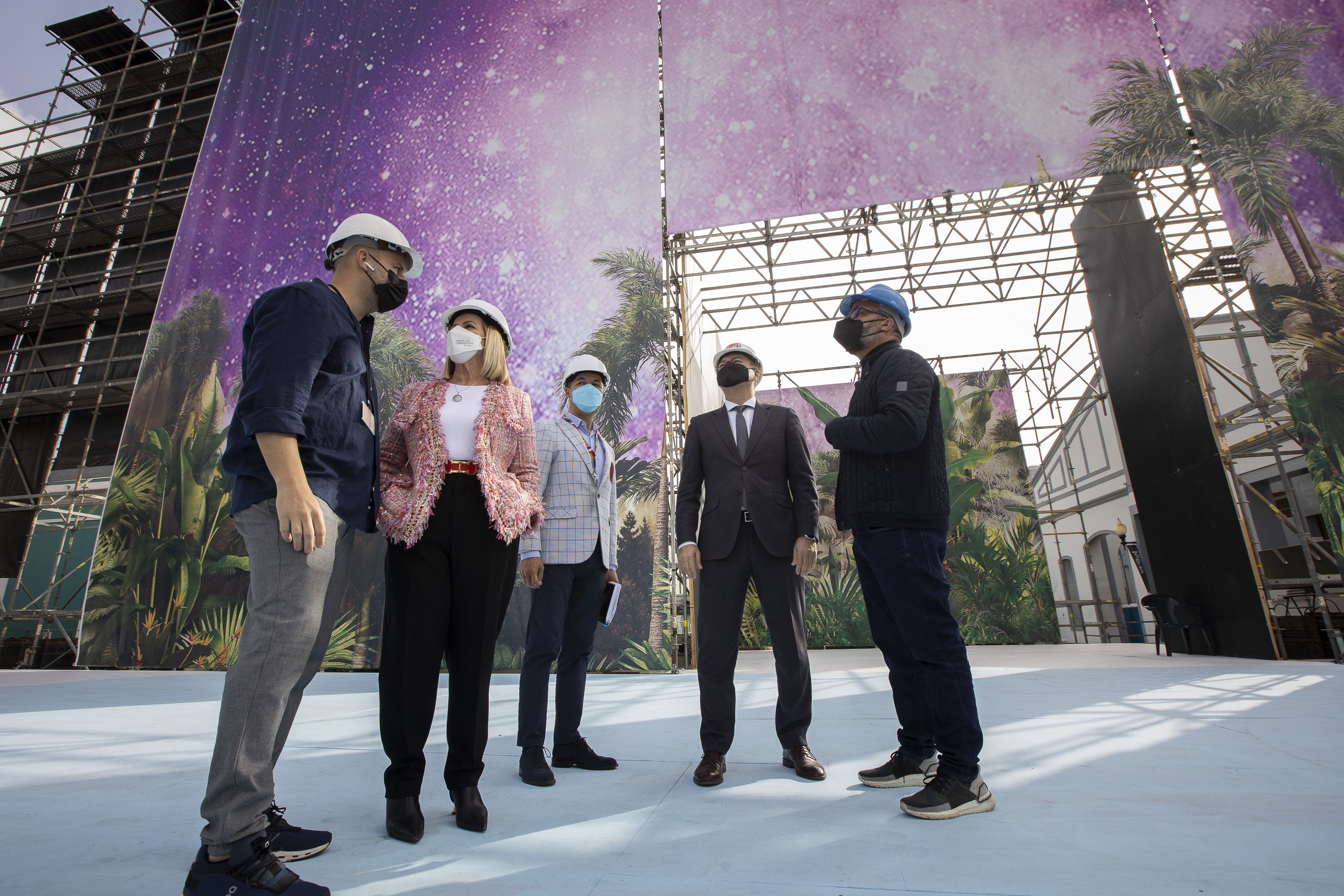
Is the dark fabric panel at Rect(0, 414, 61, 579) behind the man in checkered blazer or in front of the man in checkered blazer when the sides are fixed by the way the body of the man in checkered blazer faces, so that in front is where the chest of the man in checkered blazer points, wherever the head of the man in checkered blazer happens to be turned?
behind

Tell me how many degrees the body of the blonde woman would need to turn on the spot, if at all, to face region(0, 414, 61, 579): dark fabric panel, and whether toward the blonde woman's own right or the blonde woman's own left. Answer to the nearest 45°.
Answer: approximately 135° to the blonde woman's own right

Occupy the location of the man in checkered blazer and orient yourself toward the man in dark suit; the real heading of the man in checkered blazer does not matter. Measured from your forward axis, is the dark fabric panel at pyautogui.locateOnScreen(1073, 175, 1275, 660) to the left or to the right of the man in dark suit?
left

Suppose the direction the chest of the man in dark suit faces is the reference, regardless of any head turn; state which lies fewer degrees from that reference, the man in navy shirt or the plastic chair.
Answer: the man in navy shirt

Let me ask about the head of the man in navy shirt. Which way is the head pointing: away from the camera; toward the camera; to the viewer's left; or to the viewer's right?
to the viewer's right

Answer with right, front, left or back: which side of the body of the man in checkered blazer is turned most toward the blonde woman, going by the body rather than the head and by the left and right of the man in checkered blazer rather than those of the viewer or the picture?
right

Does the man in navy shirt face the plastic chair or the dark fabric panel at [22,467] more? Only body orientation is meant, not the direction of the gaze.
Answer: the plastic chair

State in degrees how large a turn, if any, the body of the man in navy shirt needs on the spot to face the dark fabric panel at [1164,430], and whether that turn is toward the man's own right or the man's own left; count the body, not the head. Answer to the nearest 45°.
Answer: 0° — they already face it

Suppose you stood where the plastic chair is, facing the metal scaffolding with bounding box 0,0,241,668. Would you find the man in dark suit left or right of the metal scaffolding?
left

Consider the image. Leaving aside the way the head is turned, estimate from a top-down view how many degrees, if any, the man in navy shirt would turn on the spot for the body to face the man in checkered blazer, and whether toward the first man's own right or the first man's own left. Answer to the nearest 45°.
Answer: approximately 45° to the first man's own left

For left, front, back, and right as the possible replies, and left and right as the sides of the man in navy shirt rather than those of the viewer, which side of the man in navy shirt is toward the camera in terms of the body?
right

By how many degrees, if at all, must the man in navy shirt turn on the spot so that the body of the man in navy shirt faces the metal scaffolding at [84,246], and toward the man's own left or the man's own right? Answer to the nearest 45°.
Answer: approximately 90° to the man's own left
